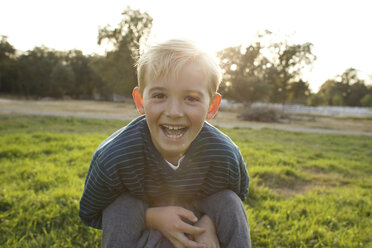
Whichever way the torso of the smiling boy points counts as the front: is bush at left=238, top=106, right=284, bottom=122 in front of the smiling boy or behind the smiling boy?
behind

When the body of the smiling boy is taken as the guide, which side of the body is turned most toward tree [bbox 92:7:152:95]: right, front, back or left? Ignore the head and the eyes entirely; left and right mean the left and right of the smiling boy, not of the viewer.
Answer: back

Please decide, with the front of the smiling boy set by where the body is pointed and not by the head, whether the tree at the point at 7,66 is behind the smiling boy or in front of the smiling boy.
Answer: behind

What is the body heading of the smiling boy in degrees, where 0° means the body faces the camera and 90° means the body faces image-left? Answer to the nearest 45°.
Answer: approximately 0°
